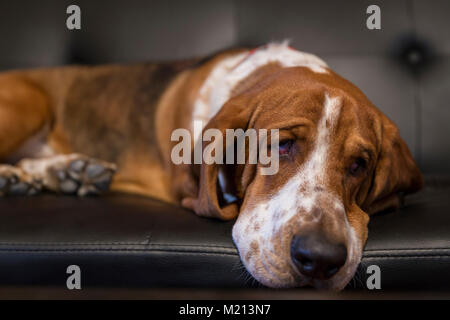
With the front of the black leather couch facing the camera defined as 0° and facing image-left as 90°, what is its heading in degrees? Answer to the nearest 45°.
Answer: approximately 0°

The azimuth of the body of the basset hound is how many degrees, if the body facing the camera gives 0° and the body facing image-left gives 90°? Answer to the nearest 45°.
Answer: approximately 315°
